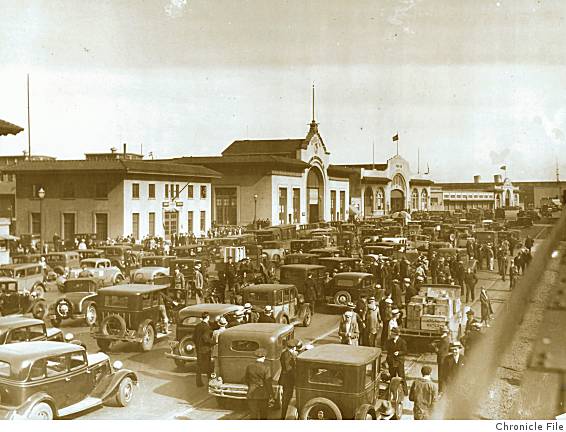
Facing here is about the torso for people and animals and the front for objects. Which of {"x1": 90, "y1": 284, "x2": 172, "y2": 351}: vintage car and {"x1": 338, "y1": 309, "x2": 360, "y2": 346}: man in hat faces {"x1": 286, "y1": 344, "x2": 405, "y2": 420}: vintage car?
the man in hat

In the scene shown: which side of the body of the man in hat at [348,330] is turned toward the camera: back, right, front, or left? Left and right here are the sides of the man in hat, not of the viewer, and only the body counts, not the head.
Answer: front

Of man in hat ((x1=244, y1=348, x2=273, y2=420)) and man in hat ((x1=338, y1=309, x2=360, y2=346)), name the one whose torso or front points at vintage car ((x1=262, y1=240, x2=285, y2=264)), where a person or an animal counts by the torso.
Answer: man in hat ((x1=244, y1=348, x2=273, y2=420))

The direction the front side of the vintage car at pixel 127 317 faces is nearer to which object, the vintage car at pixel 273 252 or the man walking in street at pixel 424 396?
the vintage car

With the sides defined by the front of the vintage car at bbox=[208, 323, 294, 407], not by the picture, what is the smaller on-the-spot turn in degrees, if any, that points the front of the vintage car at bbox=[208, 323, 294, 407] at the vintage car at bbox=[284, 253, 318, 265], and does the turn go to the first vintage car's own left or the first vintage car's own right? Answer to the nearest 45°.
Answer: approximately 45° to the first vintage car's own left

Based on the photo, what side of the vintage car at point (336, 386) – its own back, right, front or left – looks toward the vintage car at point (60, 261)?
left

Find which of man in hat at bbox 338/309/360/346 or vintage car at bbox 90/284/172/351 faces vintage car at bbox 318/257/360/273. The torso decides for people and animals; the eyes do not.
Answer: vintage car at bbox 90/284/172/351

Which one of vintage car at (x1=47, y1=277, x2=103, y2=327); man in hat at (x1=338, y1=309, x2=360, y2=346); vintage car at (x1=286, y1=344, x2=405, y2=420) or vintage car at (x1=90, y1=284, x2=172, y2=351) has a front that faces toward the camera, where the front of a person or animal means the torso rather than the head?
the man in hat

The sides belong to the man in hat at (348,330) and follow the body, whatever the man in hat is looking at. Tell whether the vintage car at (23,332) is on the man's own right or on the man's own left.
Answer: on the man's own right

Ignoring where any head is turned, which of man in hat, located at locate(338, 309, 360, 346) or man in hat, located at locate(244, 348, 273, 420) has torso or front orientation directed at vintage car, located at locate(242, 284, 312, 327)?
man in hat, located at locate(244, 348, 273, 420)

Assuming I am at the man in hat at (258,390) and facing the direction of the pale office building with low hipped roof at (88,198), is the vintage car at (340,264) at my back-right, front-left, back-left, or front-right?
front-right

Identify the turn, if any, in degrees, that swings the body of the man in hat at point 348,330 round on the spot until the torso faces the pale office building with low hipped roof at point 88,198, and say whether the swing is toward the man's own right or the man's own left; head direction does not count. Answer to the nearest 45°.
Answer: approximately 135° to the man's own right
